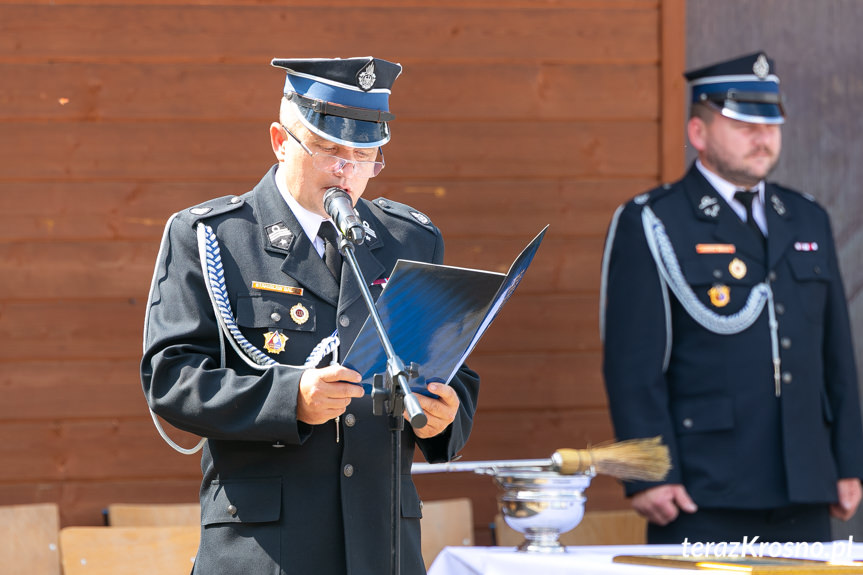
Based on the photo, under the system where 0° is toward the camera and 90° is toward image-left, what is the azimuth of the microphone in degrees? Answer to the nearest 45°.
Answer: approximately 135°

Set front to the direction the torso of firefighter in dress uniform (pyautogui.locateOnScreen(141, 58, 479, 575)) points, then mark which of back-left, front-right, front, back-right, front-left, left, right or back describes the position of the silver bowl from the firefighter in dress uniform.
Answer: left

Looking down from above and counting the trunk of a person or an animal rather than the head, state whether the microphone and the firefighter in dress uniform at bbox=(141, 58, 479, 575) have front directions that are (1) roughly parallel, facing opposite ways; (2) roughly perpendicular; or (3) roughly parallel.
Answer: roughly parallel, facing opposite ways

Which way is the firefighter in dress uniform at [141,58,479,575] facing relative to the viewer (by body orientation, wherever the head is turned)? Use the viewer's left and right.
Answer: facing the viewer and to the right of the viewer

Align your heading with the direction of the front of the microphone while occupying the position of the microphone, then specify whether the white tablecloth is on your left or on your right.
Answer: on your right

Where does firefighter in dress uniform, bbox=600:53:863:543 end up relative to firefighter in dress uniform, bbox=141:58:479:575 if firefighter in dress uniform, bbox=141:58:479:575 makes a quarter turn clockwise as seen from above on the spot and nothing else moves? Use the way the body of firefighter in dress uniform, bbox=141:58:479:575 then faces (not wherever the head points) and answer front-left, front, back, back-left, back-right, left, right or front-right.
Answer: back

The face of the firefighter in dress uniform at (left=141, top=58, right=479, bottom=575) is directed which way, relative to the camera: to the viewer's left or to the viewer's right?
to the viewer's right

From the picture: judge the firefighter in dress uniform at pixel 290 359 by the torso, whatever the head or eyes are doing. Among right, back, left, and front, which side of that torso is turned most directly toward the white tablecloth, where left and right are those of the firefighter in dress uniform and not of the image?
left

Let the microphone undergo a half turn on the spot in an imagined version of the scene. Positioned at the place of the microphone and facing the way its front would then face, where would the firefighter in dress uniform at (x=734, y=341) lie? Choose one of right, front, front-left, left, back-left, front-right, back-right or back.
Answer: left
